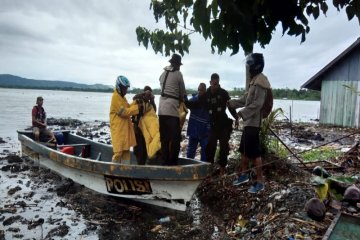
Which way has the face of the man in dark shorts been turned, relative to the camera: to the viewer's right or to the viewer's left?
to the viewer's left

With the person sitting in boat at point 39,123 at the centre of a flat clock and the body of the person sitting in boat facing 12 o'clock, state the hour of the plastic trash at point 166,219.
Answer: The plastic trash is roughly at 1 o'clock from the person sitting in boat.

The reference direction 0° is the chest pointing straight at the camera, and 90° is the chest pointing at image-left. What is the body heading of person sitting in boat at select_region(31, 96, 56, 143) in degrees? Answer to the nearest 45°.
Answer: approximately 315°

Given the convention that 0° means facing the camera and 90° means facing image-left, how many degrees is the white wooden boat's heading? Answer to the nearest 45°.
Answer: approximately 315°

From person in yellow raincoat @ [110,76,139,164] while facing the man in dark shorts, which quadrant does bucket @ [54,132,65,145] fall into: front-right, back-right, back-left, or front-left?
back-left
